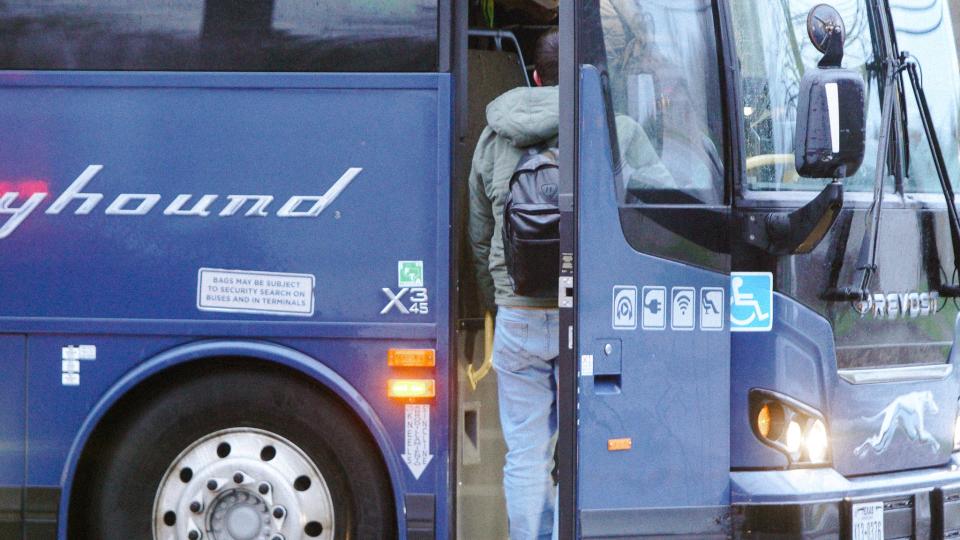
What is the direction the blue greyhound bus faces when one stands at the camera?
facing the viewer and to the right of the viewer
